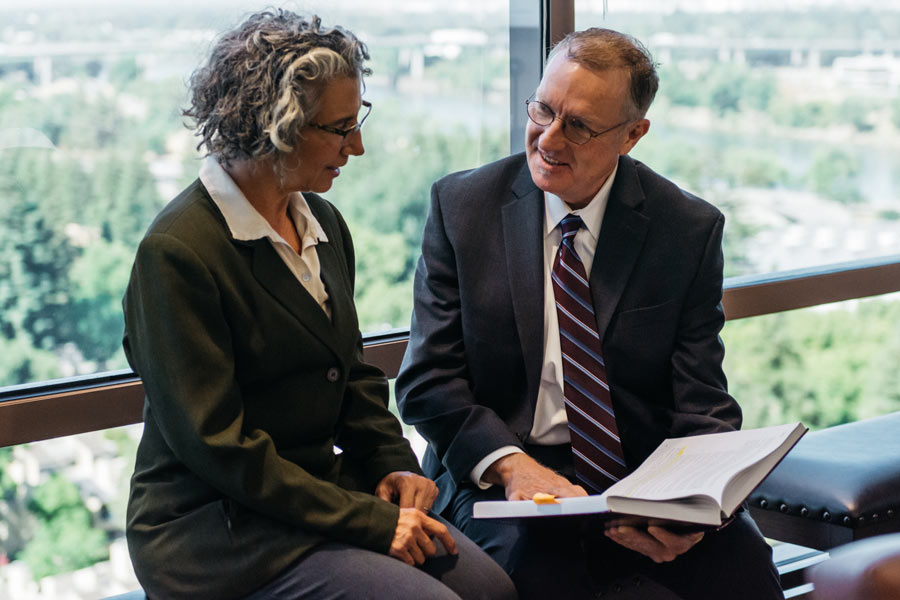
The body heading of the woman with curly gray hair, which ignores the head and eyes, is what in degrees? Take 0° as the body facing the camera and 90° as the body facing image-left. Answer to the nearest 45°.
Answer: approximately 315°

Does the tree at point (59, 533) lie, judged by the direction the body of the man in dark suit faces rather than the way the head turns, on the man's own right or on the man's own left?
on the man's own right

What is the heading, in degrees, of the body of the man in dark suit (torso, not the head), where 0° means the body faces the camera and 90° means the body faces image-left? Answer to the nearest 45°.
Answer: approximately 0°

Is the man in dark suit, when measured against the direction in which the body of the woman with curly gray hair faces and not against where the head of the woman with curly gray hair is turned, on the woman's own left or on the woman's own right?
on the woman's own left

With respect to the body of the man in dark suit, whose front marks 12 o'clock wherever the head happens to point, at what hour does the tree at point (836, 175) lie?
The tree is roughly at 7 o'clock from the man in dark suit.

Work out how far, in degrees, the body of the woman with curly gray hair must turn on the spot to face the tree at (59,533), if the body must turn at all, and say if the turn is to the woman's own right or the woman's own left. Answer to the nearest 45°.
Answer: approximately 180°

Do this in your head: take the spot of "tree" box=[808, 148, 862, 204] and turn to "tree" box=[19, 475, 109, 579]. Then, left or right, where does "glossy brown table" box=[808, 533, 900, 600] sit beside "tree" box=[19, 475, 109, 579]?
left

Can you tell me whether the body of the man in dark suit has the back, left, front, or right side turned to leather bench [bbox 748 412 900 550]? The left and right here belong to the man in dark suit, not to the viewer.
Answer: left

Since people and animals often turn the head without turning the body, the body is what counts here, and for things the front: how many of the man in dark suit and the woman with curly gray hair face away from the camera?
0

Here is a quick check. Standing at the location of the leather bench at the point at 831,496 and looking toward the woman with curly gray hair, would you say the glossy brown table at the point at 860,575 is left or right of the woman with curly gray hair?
left

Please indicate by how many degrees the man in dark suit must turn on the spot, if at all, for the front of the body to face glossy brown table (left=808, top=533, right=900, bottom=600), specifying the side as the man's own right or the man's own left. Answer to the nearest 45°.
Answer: approximately 45° to the man's own left

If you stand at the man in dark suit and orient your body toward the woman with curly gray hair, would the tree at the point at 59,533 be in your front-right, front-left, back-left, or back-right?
front-right

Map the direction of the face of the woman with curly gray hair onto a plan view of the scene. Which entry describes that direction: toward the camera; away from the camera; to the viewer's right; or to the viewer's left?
to the viewer's right

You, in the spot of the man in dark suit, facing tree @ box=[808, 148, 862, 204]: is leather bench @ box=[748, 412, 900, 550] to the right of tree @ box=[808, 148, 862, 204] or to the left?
right

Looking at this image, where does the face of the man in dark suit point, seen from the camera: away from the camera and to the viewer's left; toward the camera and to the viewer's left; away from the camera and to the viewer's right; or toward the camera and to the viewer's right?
toward the camera and to the viewer's left

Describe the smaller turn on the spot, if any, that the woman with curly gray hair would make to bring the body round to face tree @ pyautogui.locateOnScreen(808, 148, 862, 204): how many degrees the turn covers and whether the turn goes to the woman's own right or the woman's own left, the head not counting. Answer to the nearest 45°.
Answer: approximately 90° to the woman's own left

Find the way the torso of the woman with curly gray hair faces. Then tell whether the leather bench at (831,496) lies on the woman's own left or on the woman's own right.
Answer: on the woman's own left

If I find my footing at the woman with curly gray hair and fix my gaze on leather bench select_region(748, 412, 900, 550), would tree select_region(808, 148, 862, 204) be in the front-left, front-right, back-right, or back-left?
front-left
